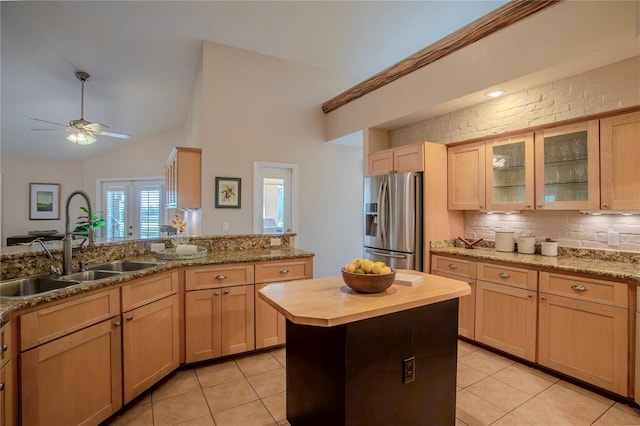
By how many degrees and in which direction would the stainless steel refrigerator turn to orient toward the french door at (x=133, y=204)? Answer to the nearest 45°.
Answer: approximately 45° to its right

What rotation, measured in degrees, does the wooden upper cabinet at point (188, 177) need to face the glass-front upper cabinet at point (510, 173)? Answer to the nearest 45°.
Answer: approximately 135° to its left

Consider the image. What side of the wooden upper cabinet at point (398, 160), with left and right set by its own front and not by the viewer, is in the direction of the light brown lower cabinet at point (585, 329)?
left

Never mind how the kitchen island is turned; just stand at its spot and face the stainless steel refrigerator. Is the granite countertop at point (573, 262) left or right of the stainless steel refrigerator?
right

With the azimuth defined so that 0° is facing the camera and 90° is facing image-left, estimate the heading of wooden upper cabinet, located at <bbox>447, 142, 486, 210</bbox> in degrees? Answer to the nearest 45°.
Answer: approximately 45°

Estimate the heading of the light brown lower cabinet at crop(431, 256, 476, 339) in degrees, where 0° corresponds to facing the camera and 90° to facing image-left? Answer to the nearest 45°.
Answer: approximately 45°

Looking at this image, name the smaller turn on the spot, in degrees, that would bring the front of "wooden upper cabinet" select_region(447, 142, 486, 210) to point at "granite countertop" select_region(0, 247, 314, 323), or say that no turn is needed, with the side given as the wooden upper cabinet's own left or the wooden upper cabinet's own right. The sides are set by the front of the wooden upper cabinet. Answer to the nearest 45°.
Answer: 0° — it already faces it

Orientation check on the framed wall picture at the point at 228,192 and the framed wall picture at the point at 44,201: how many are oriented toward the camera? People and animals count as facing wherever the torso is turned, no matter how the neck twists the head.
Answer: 2

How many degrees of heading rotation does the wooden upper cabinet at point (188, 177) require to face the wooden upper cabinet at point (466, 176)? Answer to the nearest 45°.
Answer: approximately 135° to its left

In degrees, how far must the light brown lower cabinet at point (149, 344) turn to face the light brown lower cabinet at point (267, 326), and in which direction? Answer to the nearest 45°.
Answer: approximately 45° to its left

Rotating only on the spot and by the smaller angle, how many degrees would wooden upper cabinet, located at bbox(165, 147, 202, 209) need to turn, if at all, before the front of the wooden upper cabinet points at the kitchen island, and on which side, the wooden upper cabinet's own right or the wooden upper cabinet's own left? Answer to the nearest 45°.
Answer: approximately 90° to the wooden upper cabinet's own left

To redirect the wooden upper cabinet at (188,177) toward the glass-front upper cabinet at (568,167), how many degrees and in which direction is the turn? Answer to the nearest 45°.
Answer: approximately 135° to its left
